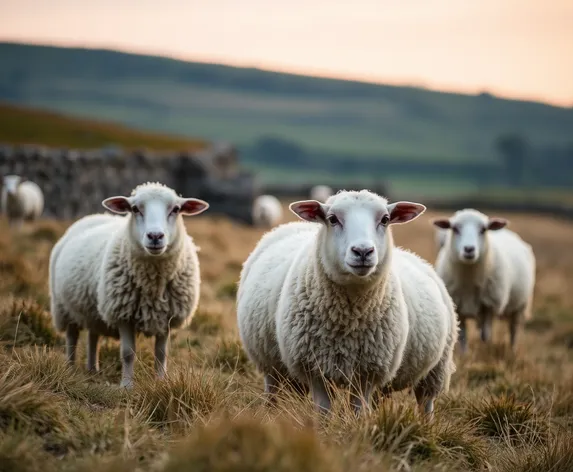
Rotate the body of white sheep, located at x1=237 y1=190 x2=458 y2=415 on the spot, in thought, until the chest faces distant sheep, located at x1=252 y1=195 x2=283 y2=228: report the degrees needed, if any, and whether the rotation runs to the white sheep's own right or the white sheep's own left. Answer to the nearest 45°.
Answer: approximately 180°

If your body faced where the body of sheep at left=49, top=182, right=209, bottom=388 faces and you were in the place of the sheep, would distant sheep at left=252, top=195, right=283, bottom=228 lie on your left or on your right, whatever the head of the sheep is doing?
on your left

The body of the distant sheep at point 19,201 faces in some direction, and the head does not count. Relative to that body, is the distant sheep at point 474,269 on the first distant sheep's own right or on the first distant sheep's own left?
on the first distant sheep's own left

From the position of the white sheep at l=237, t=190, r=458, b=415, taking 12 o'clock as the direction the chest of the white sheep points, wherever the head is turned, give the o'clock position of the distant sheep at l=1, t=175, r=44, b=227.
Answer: The distant sheep is roughly at 5 o'clock from the white sheep.

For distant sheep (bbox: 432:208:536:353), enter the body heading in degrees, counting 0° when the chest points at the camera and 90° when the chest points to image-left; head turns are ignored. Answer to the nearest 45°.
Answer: approximately 45°

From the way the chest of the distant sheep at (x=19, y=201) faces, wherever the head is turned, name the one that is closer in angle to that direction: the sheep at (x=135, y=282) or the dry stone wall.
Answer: the sheep

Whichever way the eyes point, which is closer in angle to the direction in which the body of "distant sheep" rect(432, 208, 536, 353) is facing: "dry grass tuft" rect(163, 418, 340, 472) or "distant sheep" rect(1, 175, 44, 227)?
the dry grass tuft

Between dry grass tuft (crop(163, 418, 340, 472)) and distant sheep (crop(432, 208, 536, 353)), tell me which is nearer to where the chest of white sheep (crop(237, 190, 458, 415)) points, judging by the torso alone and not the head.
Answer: the dry grass tuft

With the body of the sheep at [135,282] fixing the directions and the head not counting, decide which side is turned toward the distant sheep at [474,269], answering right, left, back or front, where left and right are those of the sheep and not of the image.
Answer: left

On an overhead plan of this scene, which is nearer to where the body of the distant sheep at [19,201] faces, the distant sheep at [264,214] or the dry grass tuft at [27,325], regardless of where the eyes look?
the dry grass tuft
